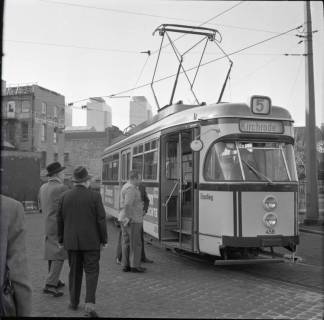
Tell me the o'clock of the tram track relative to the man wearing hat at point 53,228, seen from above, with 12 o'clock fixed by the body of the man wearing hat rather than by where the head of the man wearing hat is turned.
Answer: The tram track is roughly at 1 o'clock from the man wearing hat.

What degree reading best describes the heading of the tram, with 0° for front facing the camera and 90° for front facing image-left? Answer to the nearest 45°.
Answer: approximately 315°

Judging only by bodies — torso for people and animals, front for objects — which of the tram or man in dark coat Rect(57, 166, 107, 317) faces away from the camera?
the man in dark coat

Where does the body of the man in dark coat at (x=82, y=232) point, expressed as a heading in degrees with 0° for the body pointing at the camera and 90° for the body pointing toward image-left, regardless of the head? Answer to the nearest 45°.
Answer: approximately 180°

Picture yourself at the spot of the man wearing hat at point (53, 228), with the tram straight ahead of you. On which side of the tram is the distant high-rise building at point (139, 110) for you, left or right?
left

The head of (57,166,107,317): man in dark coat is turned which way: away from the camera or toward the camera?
away from the camera

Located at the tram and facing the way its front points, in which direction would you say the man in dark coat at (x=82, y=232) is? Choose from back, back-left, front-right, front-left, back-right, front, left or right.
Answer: right

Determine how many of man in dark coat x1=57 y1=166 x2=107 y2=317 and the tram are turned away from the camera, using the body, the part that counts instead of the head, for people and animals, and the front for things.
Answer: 1

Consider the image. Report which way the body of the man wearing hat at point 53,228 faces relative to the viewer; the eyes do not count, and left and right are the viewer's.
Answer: facing away from the viewer and to the right of the viewer

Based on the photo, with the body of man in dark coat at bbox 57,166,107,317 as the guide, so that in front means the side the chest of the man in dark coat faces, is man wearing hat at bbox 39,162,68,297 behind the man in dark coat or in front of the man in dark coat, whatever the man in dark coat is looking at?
in front

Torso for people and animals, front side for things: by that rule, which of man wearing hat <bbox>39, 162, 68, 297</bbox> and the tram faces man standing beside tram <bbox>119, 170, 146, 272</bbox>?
the man wearing hat

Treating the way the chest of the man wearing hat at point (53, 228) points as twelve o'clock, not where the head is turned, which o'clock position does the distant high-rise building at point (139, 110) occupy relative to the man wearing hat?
The distant high-rise building is roughly at 11 o'clock from the man wearing hat.

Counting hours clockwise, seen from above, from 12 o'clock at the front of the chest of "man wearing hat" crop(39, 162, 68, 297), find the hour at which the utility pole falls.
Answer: The utility pole is roughly at 12 o'clock from the man wearing hat.

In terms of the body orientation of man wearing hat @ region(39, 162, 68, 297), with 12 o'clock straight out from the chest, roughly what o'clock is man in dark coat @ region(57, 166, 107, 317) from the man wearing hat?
The man in dark coat is roughly at 4 o'clock from the man wearing hat.

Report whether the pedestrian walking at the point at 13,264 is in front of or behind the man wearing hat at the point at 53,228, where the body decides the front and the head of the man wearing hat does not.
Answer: behind

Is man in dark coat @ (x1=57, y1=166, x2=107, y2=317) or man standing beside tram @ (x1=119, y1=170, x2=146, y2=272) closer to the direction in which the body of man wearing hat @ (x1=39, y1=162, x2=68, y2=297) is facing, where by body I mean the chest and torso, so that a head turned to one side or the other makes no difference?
the man standing beside tram
